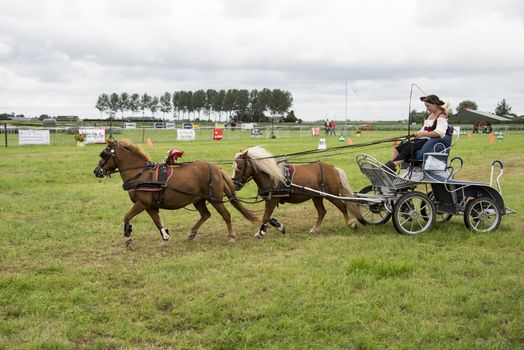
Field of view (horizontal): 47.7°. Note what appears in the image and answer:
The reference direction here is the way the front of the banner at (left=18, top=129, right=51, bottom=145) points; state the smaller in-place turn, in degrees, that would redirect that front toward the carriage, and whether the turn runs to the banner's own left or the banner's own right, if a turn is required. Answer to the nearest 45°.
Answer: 0° — it already faces it

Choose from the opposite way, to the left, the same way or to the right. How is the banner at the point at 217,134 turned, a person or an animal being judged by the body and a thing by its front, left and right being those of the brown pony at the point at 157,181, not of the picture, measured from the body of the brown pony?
to the left

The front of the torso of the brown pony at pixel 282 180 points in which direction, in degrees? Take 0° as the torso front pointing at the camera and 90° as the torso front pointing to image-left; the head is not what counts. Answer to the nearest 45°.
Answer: approximately 90°

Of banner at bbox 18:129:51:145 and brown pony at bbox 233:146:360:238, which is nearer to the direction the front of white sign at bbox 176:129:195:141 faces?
the brown pony

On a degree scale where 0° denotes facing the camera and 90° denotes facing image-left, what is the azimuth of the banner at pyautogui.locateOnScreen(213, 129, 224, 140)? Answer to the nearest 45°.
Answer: approximately 0°

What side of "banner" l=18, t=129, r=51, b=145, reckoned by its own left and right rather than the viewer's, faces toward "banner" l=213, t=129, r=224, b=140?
left

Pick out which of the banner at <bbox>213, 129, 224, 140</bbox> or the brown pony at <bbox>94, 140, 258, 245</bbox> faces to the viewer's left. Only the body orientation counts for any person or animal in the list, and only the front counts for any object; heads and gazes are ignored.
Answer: the brown pony

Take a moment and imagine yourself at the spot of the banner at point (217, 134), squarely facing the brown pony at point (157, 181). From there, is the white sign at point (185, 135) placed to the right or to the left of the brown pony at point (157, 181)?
right

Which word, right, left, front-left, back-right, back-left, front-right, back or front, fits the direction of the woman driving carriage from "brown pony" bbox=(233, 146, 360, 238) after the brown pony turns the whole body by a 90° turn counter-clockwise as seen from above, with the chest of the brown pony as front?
left

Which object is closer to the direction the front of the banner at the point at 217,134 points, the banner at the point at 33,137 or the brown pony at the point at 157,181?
the brown pony

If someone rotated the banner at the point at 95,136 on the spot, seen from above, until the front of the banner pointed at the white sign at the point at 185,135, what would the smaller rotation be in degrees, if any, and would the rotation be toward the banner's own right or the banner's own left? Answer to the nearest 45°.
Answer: approximately 135° to the banner's own left

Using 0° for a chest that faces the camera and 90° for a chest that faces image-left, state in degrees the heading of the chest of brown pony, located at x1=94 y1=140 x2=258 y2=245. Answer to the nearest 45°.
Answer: approximately 90°

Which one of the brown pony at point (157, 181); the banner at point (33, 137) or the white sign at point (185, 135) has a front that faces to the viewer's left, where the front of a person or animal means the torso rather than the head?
the brown pony
